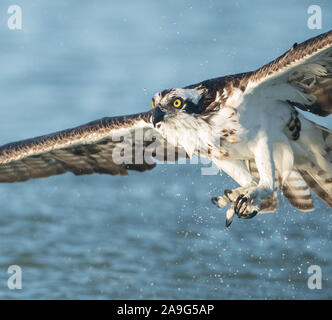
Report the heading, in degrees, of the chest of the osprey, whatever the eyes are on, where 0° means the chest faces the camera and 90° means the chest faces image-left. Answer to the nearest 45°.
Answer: approximately 45°
